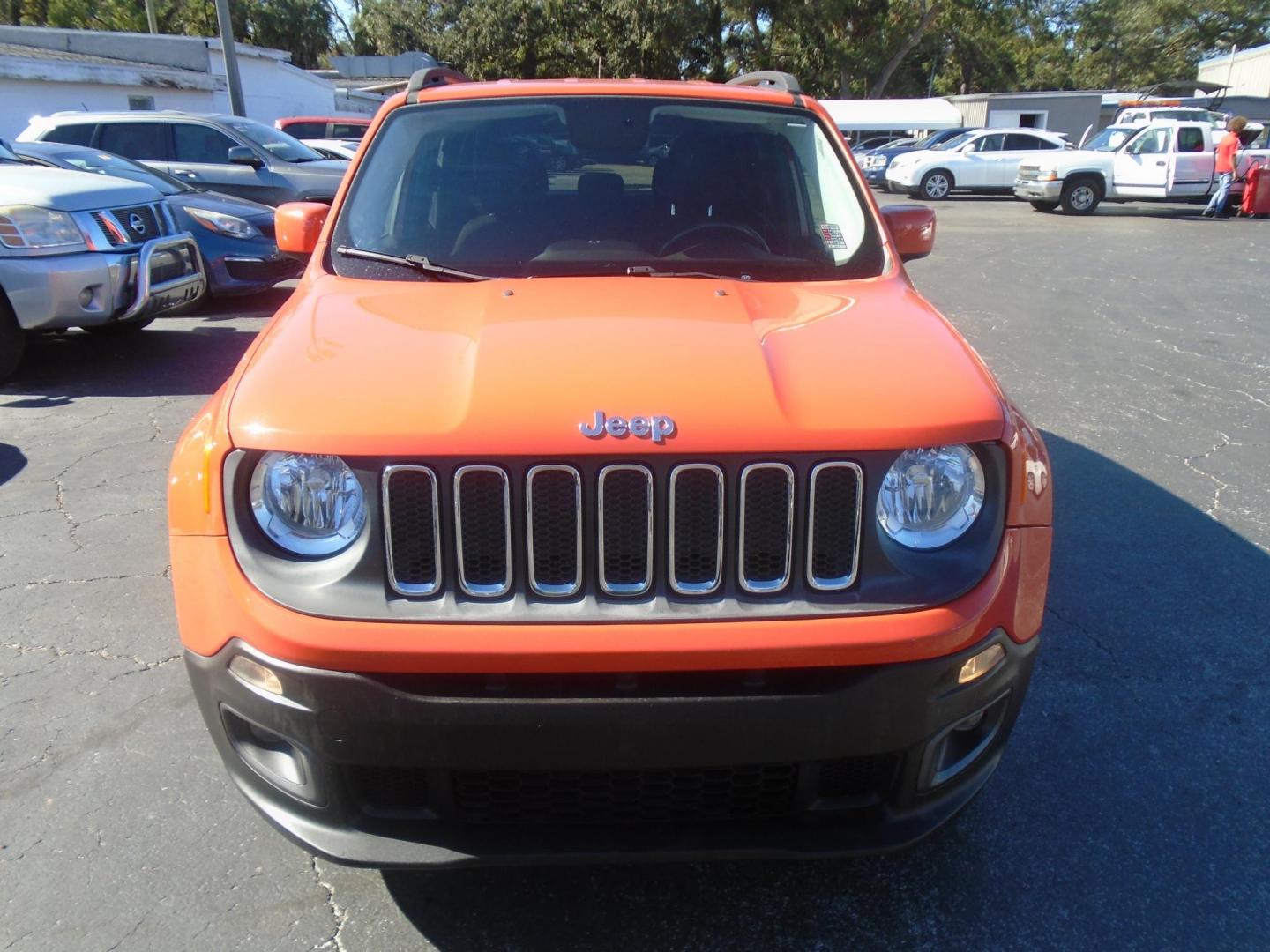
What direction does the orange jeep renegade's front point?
toward the camera

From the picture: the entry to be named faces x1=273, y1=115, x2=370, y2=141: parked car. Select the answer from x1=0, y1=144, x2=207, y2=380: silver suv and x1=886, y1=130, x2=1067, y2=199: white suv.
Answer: the white suv

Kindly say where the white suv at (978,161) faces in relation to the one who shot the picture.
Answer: facing the viewer and to the left of the viewer

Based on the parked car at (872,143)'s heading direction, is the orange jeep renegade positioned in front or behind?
in front

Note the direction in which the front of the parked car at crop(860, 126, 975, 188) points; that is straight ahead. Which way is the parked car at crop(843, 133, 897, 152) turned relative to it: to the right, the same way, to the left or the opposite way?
the same way

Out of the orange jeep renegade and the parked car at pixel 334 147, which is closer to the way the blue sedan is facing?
the orange jeep renegade

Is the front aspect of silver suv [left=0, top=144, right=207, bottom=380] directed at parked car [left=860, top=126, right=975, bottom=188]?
no

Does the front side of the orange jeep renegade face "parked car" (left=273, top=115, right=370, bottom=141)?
no

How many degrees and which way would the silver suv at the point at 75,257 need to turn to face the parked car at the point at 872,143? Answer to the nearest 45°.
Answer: approximately 90° to its left

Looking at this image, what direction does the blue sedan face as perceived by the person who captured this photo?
facing the viewer and to the right of the viewer

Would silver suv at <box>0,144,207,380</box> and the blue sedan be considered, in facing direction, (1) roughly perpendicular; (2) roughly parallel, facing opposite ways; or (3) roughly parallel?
roughly parallel

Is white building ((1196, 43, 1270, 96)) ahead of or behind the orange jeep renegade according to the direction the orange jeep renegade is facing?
behind

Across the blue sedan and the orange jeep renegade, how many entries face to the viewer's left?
0

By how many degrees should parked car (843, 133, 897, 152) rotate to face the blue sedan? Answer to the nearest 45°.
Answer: approximately 45° to its left

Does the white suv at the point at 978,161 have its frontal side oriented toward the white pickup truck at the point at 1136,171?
no

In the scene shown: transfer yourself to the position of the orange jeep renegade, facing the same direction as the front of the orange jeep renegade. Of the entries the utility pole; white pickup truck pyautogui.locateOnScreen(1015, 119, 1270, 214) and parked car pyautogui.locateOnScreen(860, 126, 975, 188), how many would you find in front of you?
0

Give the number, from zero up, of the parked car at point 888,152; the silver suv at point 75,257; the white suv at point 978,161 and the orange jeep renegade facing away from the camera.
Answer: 0

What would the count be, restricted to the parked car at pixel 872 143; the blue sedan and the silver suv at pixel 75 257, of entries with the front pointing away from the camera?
0

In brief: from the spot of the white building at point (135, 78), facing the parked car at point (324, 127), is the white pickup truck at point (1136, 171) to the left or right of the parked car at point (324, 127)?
left

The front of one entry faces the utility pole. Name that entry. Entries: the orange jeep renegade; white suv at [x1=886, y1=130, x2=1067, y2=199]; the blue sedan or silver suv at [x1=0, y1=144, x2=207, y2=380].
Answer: the white suv

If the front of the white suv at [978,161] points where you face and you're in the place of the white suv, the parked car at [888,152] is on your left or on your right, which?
on your right

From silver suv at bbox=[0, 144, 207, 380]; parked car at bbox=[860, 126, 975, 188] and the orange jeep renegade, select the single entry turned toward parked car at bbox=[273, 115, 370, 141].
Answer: parked car at bbox=[860, 126, 975, 188]

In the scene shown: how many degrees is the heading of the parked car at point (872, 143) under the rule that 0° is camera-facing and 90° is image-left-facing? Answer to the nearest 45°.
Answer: approximately 45°

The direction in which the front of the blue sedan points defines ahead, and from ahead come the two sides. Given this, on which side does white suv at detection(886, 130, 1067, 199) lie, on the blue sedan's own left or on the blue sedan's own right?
on the blue sedan's own left

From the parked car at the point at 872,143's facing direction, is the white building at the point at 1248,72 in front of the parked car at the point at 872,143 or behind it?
behind
